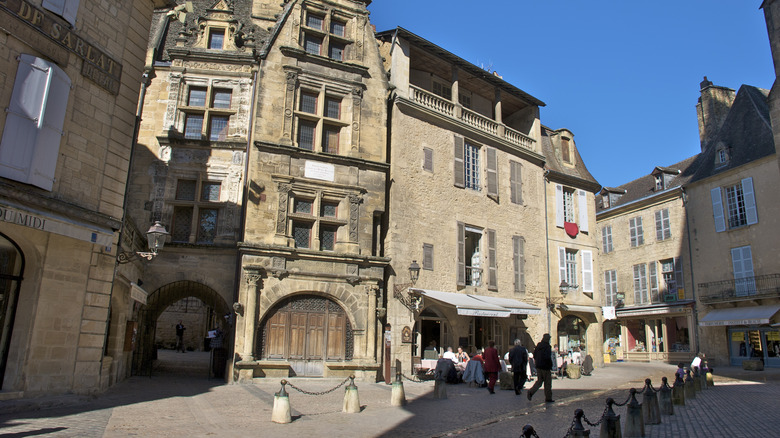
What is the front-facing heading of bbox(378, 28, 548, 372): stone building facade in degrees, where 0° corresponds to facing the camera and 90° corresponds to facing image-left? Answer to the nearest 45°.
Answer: approximately 315°

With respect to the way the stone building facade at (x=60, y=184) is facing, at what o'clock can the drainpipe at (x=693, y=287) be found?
The drainpipe is roughly at 10 o'clock from the stone building facade.

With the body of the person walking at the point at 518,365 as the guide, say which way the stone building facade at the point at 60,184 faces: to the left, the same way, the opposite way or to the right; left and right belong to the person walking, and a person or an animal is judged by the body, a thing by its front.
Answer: to the right

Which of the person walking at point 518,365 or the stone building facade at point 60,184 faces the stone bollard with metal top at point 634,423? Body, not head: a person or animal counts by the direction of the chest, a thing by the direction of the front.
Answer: the stone building facade

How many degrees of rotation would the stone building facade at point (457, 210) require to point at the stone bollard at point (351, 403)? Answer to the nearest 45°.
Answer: approximately 45° to its right

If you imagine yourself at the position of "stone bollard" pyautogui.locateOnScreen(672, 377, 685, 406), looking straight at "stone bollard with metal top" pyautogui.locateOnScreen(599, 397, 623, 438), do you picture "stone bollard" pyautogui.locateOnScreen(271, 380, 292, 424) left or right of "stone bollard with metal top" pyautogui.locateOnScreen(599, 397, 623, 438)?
right

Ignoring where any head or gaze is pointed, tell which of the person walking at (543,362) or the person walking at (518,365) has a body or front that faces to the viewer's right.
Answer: the person walking at (543,362)

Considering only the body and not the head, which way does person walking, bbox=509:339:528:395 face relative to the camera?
away from the camera

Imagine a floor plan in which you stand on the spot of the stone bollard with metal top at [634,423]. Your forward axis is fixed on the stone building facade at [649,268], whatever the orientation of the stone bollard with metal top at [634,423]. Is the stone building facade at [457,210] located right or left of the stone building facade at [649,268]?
left

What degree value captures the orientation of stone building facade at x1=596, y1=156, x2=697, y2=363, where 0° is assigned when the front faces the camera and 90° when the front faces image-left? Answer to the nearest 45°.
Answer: approximately 45°

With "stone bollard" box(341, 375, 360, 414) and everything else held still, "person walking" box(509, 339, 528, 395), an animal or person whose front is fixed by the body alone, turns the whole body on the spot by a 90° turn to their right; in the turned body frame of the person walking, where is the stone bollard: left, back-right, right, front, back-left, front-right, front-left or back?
back-right
